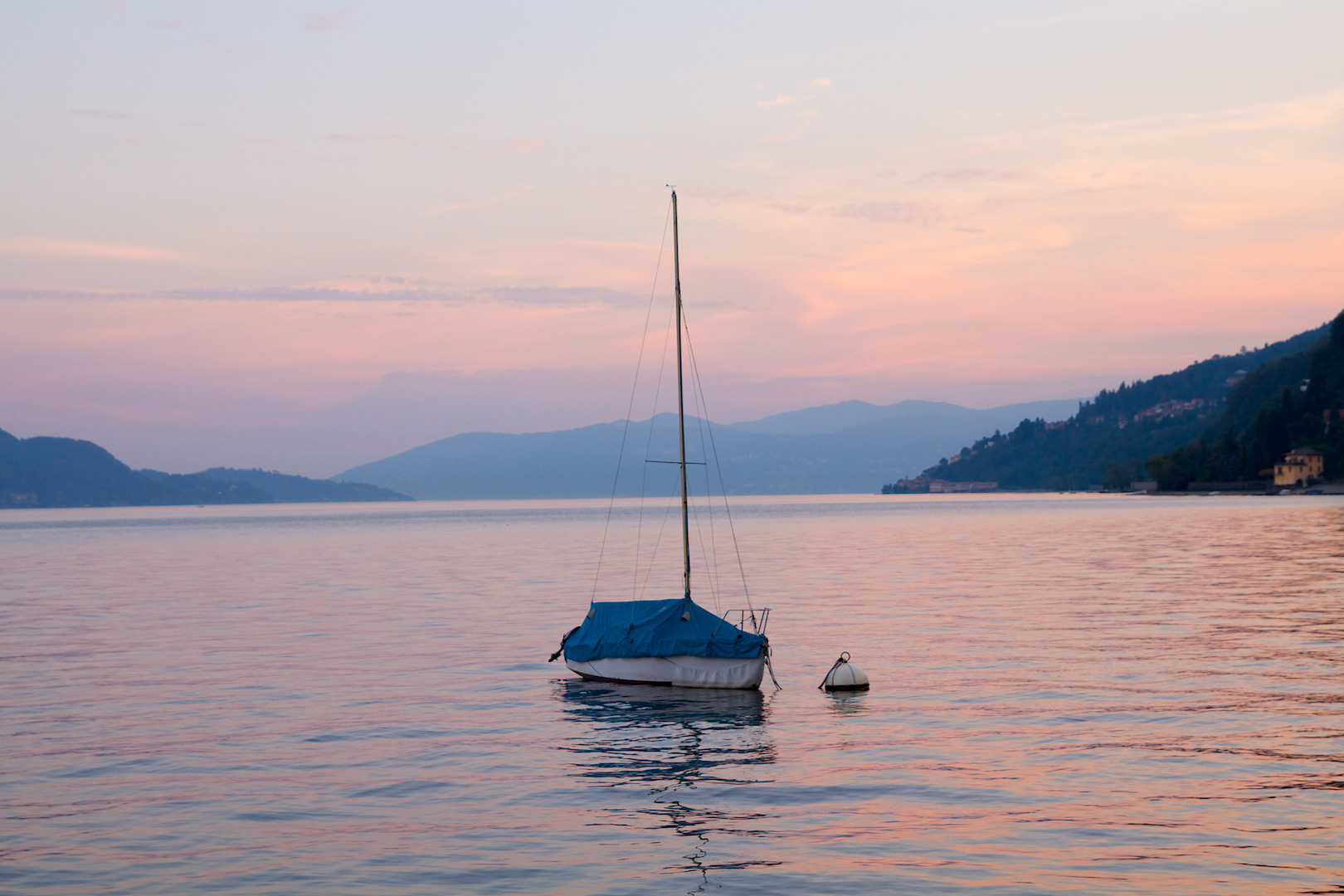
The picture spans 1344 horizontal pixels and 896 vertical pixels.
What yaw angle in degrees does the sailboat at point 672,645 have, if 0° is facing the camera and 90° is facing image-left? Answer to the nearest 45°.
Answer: approximately 315°

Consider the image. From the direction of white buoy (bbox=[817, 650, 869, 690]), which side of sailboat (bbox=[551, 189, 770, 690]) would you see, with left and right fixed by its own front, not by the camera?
front
